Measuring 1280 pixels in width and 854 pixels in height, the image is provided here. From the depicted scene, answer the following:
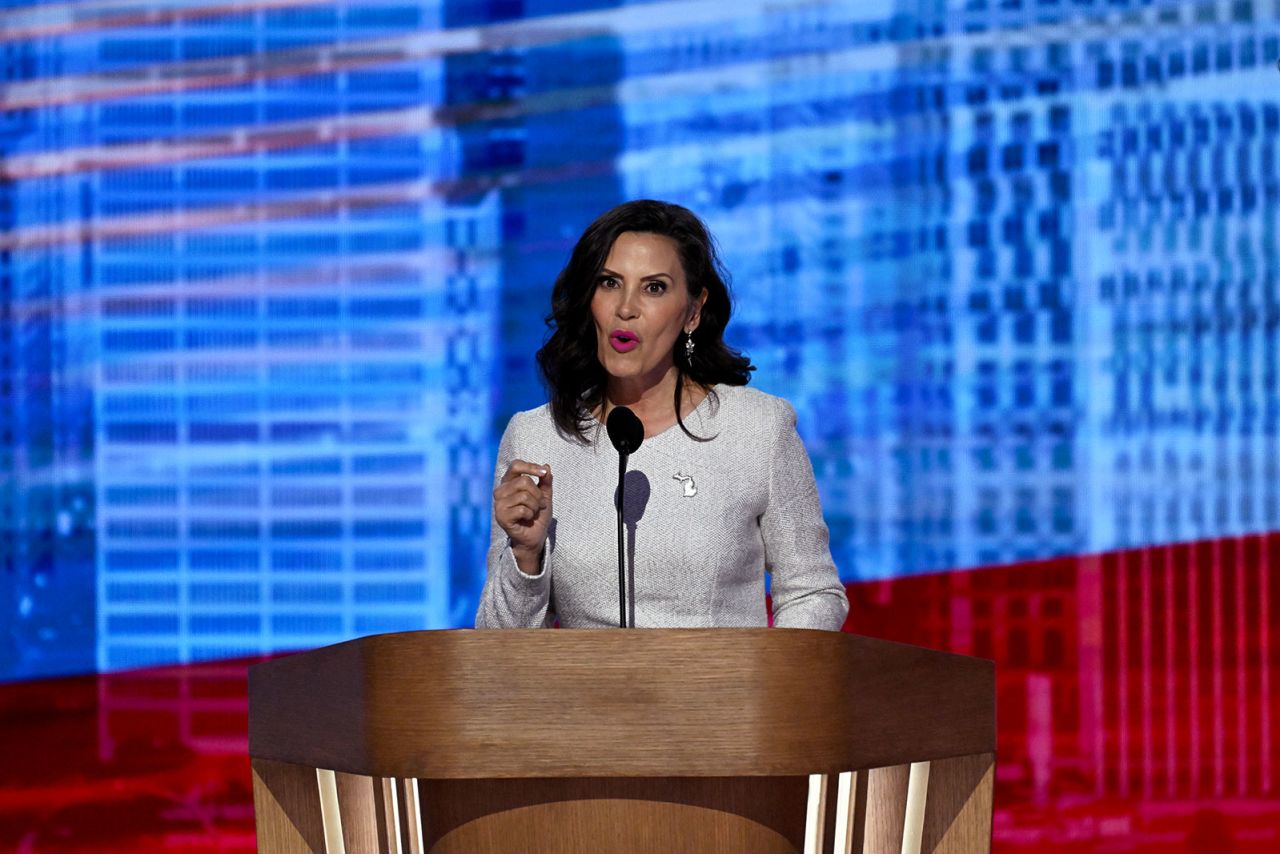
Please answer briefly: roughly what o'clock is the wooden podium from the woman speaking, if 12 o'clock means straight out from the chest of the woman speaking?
The wooden podium is roughly at 12 o'clock from the woman speaking.

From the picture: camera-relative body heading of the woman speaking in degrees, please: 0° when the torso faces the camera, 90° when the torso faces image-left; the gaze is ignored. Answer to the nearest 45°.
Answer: approximately 0°
